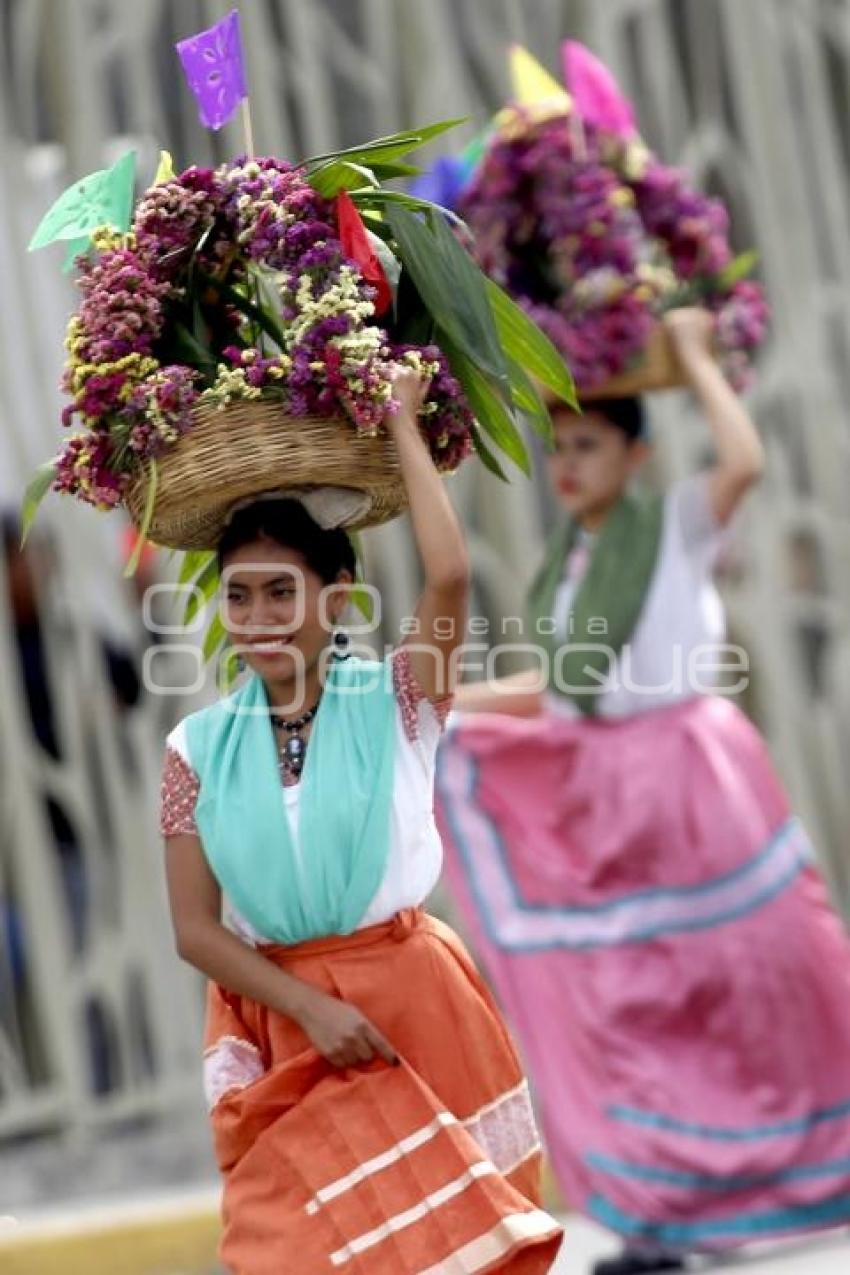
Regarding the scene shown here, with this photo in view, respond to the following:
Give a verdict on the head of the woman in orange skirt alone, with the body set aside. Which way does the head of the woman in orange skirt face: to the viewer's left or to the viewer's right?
to the viewer's left

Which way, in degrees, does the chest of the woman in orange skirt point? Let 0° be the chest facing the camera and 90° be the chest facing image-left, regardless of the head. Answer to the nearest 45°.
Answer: approximately 45°

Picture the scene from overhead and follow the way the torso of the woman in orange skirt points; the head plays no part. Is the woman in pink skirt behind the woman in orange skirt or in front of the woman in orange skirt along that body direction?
behind

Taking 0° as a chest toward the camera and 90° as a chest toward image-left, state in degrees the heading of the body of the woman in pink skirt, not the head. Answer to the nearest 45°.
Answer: approximately 45°
